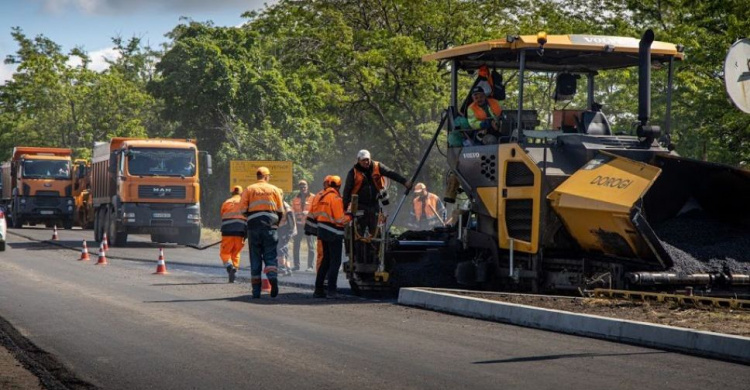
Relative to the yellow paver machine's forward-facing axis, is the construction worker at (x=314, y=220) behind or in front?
behind

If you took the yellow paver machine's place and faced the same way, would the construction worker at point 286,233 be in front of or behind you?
behind

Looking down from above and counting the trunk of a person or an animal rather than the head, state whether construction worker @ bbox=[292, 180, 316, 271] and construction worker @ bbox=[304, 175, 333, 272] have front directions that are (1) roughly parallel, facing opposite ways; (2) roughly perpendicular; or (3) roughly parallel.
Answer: roughly perpendicular

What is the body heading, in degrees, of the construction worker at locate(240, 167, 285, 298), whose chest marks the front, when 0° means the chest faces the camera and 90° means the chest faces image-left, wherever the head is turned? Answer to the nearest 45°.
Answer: approximately 180°

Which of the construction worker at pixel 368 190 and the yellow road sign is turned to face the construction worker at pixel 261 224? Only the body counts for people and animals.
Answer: the yellow road sign

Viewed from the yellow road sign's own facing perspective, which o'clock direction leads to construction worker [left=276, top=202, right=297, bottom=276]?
The construction worker is roughly at 12 o'clock from the yellow road sign.
